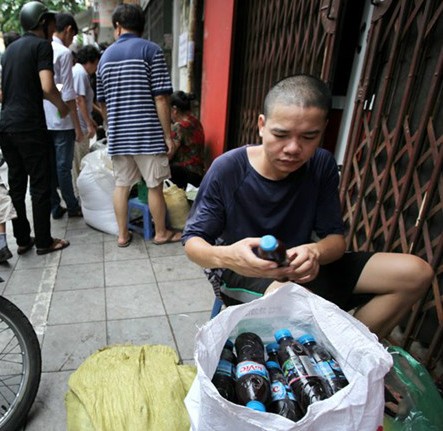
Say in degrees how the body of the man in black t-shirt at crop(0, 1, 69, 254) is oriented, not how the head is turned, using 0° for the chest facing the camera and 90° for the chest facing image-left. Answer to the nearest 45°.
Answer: approximately 225°

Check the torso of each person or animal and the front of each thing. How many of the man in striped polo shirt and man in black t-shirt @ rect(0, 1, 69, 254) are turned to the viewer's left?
0

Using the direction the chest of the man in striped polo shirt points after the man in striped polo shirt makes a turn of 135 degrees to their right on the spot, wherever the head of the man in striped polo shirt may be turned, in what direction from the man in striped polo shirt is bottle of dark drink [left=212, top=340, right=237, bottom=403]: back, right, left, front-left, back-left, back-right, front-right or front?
front-right

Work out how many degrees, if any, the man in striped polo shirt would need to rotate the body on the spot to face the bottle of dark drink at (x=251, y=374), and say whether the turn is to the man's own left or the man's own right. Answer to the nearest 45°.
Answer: approximately 180°

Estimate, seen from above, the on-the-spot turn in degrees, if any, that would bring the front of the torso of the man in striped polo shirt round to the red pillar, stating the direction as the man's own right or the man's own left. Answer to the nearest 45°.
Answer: approximately 45° to the man's own right

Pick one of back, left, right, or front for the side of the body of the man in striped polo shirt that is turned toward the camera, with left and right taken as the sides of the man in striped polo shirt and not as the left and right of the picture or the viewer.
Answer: back

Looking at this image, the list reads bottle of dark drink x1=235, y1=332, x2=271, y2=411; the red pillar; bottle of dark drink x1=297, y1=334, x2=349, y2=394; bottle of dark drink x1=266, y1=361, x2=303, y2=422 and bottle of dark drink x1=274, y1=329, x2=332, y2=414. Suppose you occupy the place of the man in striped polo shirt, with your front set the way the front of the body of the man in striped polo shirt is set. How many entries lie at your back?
4
